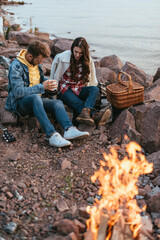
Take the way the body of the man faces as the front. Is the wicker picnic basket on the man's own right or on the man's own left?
on the man's own left

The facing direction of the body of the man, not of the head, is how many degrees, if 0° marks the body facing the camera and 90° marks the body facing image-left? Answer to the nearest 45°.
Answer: approximately 315°

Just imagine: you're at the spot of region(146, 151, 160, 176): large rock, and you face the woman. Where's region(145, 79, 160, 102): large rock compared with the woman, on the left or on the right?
right

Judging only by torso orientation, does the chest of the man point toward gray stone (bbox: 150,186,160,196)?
yes
